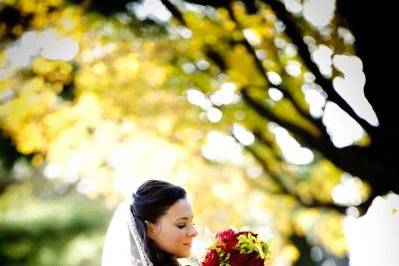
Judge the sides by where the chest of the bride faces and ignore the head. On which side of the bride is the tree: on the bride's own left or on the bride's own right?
on the bride's own left

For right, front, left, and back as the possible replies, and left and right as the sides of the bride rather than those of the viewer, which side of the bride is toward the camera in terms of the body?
right

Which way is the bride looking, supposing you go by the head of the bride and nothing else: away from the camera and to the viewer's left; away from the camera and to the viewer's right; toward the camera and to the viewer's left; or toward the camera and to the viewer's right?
toward the camera and to the viewer's right
